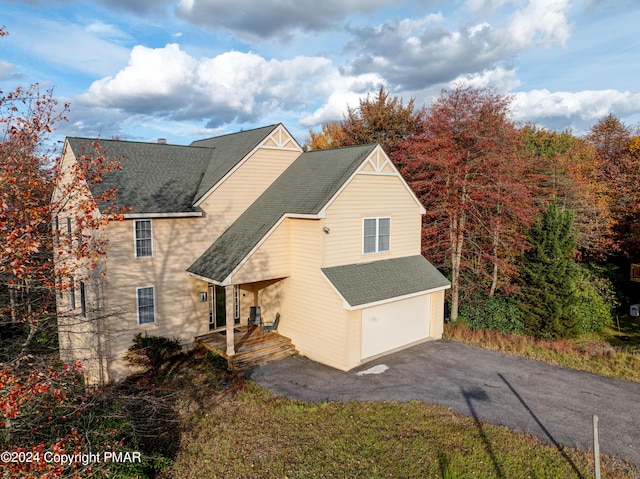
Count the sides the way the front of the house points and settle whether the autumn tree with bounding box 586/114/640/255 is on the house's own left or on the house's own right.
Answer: on the house's own left

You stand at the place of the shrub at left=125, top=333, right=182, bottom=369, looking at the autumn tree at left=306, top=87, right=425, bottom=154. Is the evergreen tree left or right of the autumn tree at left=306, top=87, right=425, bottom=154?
right

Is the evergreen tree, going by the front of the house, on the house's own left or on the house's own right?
on the house's own left

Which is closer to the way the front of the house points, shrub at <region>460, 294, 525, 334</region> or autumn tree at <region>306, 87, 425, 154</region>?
the shrub

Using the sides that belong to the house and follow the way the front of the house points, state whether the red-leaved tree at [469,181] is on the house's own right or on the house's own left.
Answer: on the house's own left
